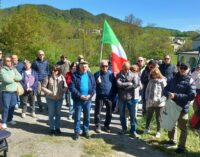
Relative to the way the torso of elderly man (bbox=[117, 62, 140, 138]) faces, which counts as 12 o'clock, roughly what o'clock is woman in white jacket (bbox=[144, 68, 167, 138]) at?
The woman in white jacket is roughly at 9 o'clock from the elderly man.

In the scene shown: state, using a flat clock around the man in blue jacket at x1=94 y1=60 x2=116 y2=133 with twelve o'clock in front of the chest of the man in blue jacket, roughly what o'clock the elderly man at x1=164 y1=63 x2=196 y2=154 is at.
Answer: The elderly man is roughly at 10 o'clock from the man in blue jacket.

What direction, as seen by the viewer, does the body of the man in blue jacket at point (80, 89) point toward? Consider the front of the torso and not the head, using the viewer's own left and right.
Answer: facing the viewer

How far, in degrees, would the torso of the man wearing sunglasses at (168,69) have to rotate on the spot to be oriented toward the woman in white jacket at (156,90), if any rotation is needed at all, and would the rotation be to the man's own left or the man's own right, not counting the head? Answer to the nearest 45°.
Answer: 0° — they already face them

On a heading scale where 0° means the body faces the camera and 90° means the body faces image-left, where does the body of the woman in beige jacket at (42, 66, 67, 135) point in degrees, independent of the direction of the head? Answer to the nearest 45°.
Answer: approximately 0°

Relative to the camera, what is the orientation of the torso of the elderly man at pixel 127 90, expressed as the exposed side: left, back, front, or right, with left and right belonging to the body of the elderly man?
front

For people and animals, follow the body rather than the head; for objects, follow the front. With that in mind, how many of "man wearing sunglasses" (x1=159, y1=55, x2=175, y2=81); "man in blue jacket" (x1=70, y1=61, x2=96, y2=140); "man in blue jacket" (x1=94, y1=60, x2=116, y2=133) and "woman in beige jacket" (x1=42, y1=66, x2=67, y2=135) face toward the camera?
4

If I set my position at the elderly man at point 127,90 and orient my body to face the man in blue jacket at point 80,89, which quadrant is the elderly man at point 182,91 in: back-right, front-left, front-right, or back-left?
back-left

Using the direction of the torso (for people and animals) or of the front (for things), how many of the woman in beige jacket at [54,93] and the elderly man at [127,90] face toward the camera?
2

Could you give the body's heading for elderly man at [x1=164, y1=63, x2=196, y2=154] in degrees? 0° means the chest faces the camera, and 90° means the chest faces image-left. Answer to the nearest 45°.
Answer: approximately 45°
